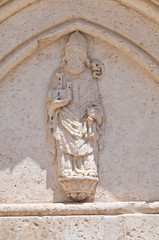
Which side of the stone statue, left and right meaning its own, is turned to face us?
front
